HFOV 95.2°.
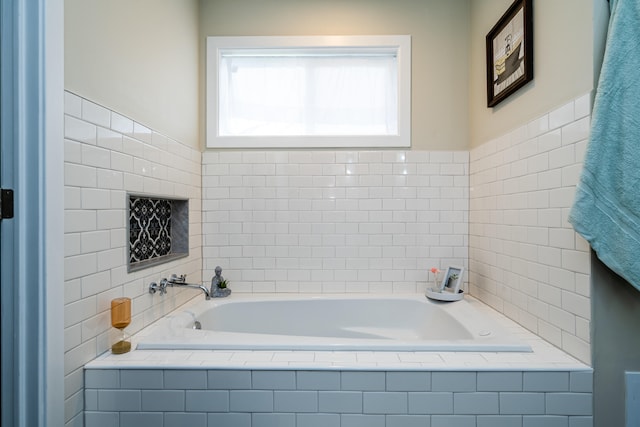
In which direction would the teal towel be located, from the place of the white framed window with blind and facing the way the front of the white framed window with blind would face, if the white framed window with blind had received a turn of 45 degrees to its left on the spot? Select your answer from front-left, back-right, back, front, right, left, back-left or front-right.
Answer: front

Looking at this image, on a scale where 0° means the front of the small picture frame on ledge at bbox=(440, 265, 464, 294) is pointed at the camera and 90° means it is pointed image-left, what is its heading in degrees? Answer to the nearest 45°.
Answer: approximately 45°

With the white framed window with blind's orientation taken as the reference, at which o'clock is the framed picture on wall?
The framed picture on wall is roughly at 10 o'clock from the white framed window with blind.

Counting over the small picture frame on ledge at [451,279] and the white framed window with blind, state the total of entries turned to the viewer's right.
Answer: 0

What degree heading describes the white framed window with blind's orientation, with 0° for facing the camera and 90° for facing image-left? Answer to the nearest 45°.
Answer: approximately 0°
